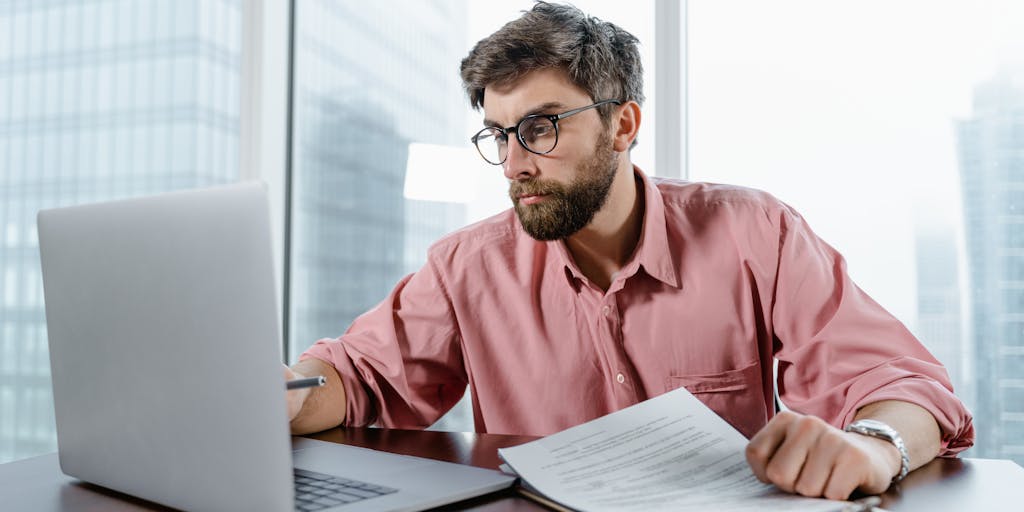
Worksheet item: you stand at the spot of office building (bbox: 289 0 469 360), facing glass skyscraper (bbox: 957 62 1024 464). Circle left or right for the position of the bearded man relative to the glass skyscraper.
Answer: right

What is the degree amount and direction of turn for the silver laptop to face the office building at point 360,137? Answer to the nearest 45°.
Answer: approximately 45° to its left

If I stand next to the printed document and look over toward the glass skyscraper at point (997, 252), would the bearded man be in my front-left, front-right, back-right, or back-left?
front-left

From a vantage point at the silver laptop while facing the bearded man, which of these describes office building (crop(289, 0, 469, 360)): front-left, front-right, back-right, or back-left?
front-left

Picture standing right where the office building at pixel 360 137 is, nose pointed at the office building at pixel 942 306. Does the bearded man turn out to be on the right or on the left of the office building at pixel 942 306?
right

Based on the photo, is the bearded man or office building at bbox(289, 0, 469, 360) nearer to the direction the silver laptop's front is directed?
the bearded man

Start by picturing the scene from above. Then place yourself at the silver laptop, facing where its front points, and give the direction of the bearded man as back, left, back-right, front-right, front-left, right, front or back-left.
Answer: front

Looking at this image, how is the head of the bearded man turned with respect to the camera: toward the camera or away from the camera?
toward the camera

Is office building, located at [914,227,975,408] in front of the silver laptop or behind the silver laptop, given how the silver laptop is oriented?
in front

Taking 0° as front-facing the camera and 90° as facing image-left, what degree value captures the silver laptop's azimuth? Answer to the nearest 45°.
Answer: approximately 225°
